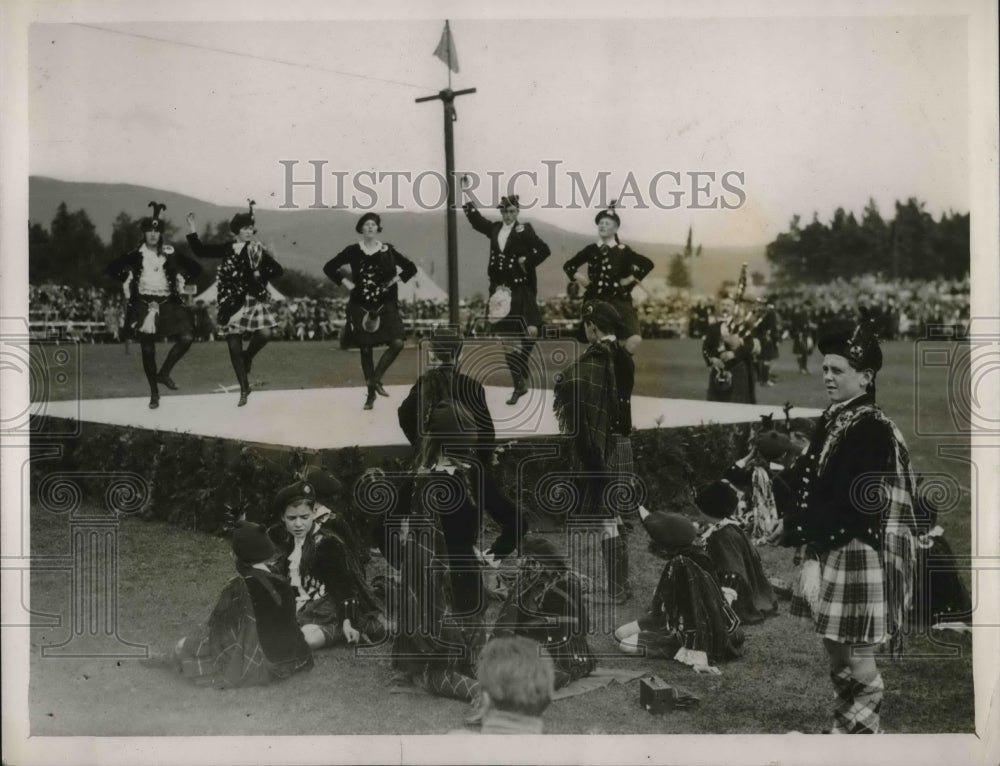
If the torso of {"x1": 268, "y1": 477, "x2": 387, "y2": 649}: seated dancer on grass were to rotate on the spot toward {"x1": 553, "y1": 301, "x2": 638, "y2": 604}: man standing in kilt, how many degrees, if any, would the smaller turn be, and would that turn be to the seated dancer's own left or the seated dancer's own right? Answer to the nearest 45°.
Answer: approximately 135° to the seated dancer's own left

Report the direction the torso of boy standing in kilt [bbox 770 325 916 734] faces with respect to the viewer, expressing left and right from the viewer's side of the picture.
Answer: facing to the left of the viewer

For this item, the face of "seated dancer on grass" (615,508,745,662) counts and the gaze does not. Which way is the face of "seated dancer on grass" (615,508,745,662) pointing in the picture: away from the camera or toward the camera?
away from the camera
